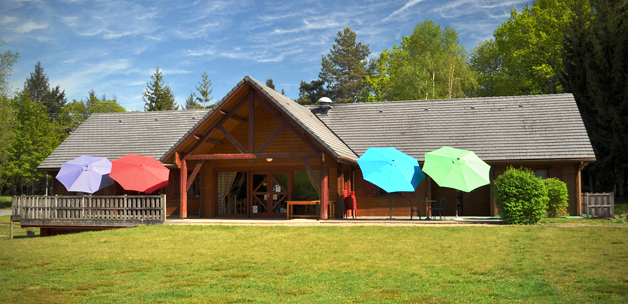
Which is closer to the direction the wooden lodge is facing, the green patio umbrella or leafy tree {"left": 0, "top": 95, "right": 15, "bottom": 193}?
the green patio umbrella

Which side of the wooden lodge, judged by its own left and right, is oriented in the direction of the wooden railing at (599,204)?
left

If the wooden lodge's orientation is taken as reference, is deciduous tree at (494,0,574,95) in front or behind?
behind

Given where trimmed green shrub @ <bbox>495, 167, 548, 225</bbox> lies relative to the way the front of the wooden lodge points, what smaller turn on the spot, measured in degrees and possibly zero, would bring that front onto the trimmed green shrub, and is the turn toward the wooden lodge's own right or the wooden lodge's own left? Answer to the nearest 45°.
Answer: approximately 45° to the wooden lodge's own left

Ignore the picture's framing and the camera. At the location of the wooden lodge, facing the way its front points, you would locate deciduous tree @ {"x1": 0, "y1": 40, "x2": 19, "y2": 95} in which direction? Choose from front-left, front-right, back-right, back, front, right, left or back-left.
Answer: back-right

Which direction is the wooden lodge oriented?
toward the camera

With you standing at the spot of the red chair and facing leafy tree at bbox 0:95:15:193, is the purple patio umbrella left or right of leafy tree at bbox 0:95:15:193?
left

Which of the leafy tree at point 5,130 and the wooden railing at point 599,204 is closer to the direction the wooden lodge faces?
the wooden railing

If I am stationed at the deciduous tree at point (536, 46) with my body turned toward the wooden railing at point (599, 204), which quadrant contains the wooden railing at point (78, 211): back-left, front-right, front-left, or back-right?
front-right

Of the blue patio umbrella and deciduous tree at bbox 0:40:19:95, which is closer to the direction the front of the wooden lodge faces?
the blue patio umbrella
